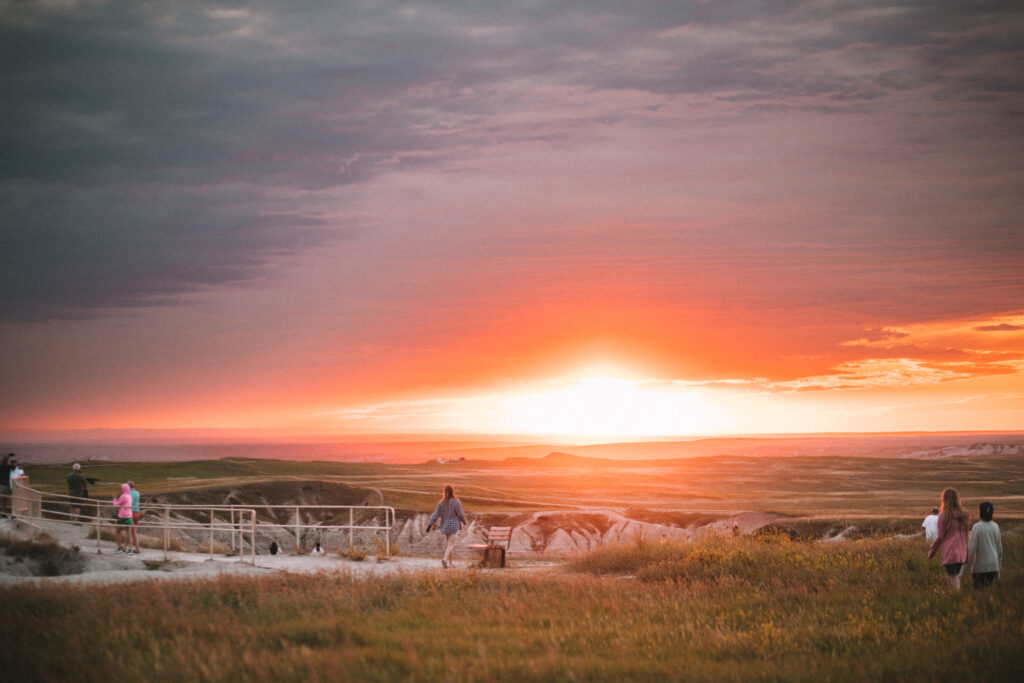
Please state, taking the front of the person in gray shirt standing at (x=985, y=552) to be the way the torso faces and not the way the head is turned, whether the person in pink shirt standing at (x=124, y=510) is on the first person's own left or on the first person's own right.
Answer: on the first person's own left

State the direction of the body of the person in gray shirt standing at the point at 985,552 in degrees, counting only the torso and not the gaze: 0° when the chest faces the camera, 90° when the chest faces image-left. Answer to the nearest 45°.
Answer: approximately 180°

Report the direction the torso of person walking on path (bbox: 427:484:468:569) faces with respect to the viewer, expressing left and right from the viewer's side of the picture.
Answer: facing away from the viewer

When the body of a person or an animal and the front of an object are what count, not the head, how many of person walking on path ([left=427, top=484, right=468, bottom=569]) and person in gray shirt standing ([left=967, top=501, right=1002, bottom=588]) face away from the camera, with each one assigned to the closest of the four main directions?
2

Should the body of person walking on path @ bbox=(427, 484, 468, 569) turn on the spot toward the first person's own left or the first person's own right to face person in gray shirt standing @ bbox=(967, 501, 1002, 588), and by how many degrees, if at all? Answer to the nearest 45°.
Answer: approximately 135° to the first person's own right

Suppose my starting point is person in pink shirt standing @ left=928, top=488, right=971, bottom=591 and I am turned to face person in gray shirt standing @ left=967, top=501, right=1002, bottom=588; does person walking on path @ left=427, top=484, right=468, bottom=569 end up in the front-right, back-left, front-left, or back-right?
back-left
